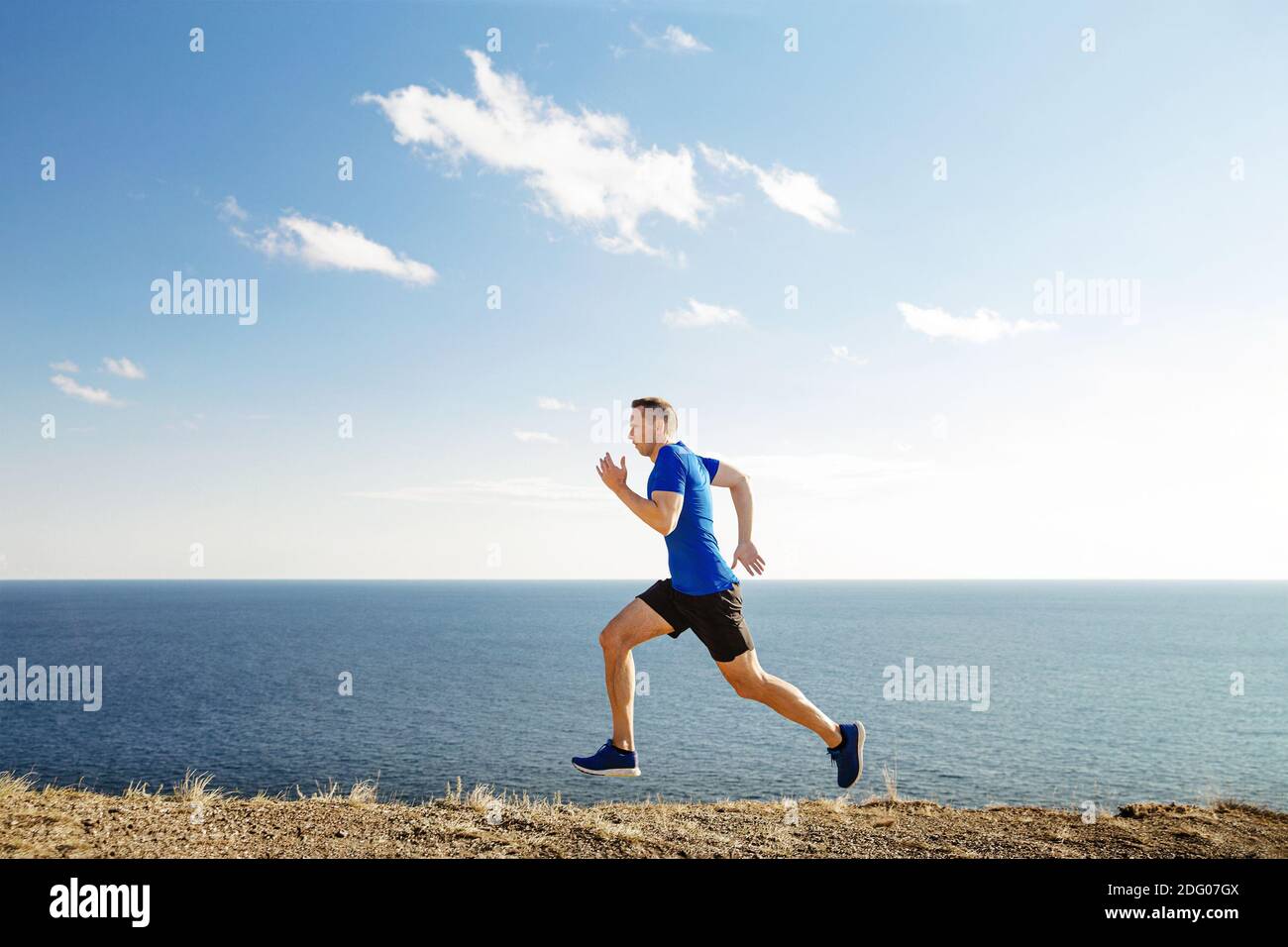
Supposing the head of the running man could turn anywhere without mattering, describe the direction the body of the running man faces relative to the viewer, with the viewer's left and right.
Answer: facing to the left of the viewer

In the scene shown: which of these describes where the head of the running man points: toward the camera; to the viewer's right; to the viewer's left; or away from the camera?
to the viewer's left
